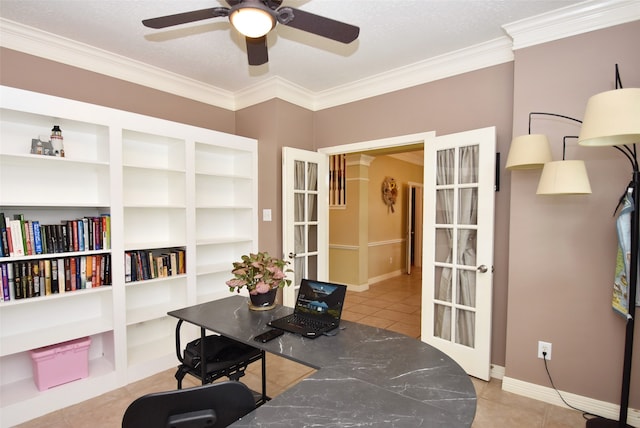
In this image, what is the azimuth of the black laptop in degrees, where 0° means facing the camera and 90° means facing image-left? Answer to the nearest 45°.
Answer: approximately 45°

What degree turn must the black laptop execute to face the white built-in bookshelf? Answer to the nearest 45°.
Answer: approximately 90° to its right

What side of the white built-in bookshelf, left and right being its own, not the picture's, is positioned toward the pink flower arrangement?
front

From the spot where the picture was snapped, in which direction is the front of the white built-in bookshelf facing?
facing the viewer and to the right of the viewer

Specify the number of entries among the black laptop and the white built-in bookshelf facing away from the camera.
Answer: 0

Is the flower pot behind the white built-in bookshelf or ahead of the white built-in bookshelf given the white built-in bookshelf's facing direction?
ahead

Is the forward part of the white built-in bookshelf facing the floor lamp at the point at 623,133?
yes

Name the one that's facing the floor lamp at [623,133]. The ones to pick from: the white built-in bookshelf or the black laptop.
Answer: the white built-in bookshelf
